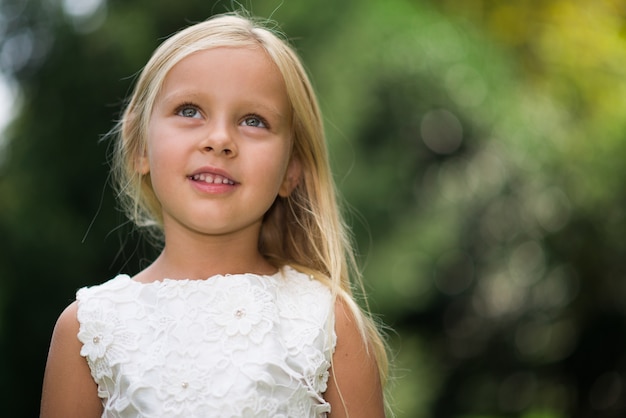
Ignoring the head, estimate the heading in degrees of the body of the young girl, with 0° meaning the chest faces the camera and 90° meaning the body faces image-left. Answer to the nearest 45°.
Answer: approximately 0°
